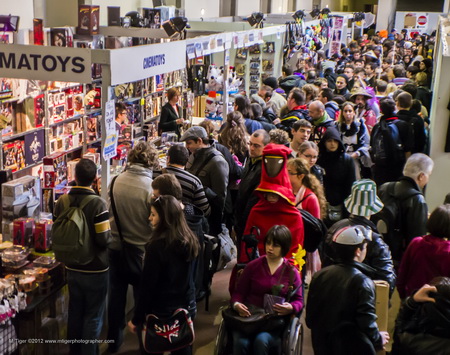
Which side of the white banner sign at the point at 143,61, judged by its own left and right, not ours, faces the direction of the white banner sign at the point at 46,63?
right

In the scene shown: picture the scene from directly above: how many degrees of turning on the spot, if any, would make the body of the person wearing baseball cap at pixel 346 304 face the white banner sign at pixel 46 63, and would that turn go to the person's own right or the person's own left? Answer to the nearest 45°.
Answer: approximately 90° to the person's own left

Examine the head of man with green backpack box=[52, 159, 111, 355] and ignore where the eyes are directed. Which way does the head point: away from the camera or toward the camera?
away from the camera

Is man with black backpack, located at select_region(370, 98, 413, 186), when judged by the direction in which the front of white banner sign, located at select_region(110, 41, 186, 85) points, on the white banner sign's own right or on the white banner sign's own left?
on the white banner sign's own left

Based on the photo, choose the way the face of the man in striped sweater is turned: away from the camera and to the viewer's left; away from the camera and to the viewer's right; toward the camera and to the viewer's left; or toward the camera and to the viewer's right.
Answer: away from the camera and to the viewer's left

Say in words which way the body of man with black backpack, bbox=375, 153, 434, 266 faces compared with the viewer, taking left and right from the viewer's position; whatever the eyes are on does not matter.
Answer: facing away from the viewer and to the right of the viewer

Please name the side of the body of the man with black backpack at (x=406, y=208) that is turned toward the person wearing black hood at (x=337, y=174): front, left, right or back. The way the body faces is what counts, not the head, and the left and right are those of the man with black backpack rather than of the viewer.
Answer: left

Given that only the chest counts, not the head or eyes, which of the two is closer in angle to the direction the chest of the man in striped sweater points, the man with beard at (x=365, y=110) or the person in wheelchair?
the man with beard

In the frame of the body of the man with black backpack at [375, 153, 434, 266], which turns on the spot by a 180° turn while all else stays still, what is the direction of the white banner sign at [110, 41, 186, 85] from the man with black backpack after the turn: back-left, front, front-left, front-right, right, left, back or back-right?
front-right

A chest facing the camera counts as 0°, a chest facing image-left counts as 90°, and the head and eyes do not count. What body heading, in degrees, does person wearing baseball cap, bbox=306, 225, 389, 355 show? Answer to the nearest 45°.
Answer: approximately 225°

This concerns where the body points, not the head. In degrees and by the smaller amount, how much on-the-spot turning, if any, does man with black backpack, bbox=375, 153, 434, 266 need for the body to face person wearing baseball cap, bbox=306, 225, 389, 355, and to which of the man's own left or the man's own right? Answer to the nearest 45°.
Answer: approximately 135° to the man's own right

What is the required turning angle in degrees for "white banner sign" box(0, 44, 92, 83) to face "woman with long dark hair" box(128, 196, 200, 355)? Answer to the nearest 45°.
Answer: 0° — it already faces them
